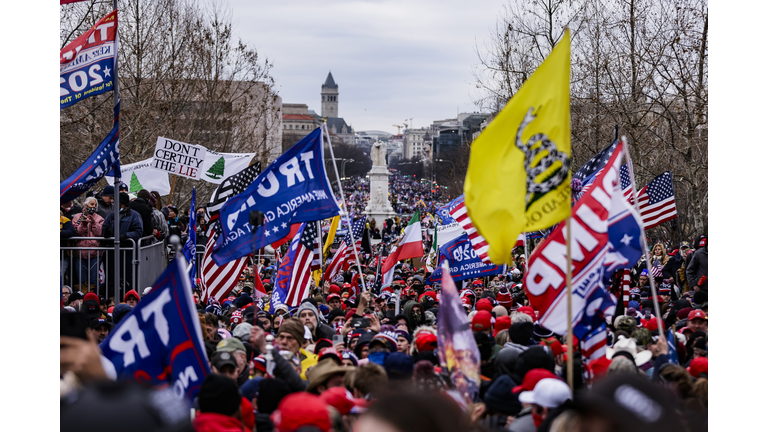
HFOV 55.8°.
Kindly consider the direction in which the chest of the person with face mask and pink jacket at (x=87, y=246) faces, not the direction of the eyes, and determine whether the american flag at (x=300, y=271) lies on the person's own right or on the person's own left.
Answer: on the person's own left

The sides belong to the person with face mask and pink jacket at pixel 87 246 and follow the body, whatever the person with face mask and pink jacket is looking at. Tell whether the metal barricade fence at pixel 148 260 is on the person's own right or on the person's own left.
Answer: on the person's own left

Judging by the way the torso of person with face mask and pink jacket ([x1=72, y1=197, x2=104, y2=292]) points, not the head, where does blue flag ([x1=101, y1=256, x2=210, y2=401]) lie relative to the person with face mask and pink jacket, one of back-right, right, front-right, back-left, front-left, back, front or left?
front

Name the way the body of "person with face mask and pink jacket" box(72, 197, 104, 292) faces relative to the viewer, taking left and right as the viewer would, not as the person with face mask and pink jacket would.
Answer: facing the viewer

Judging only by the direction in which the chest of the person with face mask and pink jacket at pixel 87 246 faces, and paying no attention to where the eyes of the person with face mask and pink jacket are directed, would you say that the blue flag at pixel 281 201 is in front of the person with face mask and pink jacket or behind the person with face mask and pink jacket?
in front

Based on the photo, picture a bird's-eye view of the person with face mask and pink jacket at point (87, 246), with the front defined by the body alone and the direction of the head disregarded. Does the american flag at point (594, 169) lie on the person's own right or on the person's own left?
on the person's own left

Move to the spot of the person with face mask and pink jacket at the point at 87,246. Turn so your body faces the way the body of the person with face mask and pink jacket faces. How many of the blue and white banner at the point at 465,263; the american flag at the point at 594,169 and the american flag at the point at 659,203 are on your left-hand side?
3

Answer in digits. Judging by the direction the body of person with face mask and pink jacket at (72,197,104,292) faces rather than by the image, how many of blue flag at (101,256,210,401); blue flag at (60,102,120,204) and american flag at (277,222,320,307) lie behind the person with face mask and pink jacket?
0

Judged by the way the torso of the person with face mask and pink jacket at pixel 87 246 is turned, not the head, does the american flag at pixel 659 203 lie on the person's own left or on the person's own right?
on the person's own left

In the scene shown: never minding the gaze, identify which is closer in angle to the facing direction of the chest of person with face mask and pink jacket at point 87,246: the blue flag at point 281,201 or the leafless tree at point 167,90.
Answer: the blue flag

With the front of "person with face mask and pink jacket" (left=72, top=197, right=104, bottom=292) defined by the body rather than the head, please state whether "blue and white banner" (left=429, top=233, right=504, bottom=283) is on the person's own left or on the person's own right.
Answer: on the person's own left

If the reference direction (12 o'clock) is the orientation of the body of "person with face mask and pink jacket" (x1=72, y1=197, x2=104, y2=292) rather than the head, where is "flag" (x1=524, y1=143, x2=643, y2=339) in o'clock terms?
The flag is roughly at 11 o'clock from the person with face mask and pink jacket.

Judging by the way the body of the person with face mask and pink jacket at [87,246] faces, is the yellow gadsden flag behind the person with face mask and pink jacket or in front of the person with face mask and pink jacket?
in front

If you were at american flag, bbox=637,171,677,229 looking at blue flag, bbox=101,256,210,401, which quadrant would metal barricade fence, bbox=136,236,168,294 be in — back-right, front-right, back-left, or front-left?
front-right
